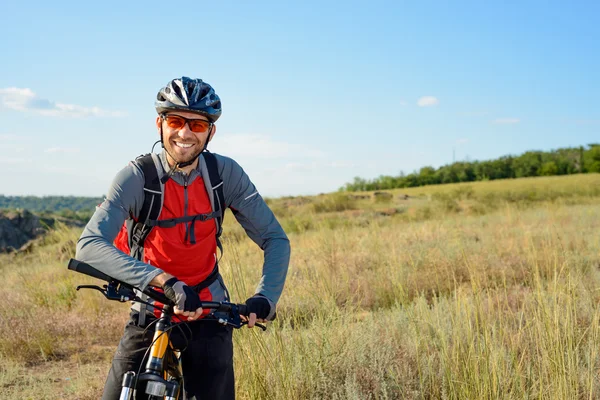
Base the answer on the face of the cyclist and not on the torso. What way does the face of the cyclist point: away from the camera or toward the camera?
toward the camera

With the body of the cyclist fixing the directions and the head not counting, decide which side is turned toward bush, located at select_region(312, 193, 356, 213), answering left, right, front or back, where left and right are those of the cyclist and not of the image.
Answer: back

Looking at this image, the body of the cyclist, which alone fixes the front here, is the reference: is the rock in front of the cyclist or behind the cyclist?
behind

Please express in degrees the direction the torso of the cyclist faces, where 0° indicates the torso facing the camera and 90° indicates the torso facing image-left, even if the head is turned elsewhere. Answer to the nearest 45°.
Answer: approximately 0°

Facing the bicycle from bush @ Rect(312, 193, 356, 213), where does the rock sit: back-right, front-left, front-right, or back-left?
front-right
